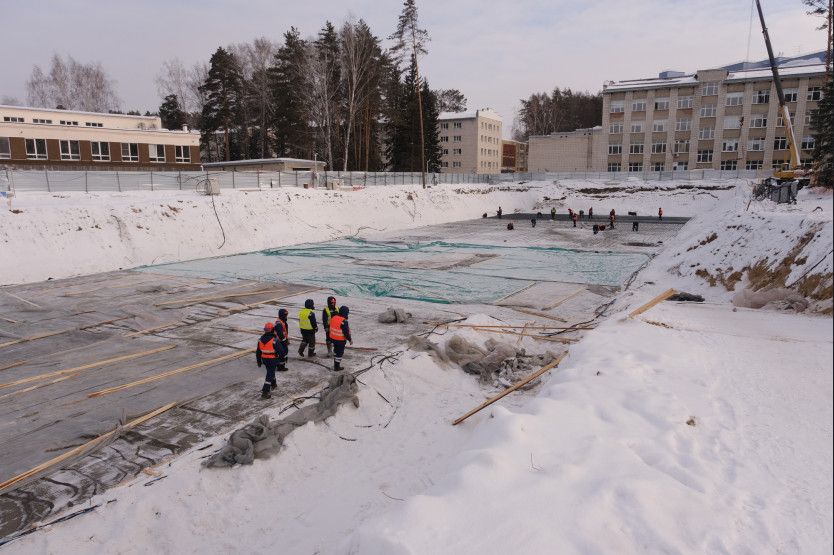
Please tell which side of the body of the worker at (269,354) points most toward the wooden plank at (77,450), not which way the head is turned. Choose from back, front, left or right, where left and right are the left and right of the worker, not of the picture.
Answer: back

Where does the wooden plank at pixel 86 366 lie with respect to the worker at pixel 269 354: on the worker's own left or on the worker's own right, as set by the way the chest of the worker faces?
on the worker's own left

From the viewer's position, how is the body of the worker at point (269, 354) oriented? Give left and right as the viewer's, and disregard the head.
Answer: facing away from the viewer and to the right of the viewer

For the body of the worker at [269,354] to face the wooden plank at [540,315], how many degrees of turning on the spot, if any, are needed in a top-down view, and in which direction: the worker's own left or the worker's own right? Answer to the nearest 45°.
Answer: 0° — they already face it

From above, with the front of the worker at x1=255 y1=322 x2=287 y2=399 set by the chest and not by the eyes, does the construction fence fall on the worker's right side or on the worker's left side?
on the worker's left side

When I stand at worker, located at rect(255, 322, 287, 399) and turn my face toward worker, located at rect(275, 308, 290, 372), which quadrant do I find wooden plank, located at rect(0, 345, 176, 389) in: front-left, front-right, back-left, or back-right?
front-left

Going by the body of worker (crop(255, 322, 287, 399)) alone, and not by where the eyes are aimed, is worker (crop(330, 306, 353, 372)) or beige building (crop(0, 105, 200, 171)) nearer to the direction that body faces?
the worker

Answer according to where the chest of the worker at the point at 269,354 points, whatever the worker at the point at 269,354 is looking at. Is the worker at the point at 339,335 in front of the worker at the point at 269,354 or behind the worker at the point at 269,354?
in front

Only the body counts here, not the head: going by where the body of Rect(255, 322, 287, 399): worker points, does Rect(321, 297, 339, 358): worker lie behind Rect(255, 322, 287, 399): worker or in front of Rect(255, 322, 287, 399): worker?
in front

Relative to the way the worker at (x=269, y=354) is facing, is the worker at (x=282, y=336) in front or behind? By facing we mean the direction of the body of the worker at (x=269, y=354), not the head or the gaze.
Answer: in front
